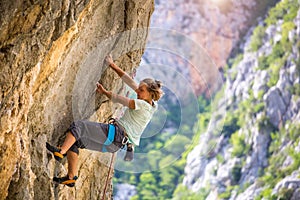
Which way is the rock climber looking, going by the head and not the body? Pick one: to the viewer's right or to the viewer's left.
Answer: to the viewer's left

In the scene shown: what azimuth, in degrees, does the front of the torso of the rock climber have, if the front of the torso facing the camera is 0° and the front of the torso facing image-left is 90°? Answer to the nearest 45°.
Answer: approximately 90°
